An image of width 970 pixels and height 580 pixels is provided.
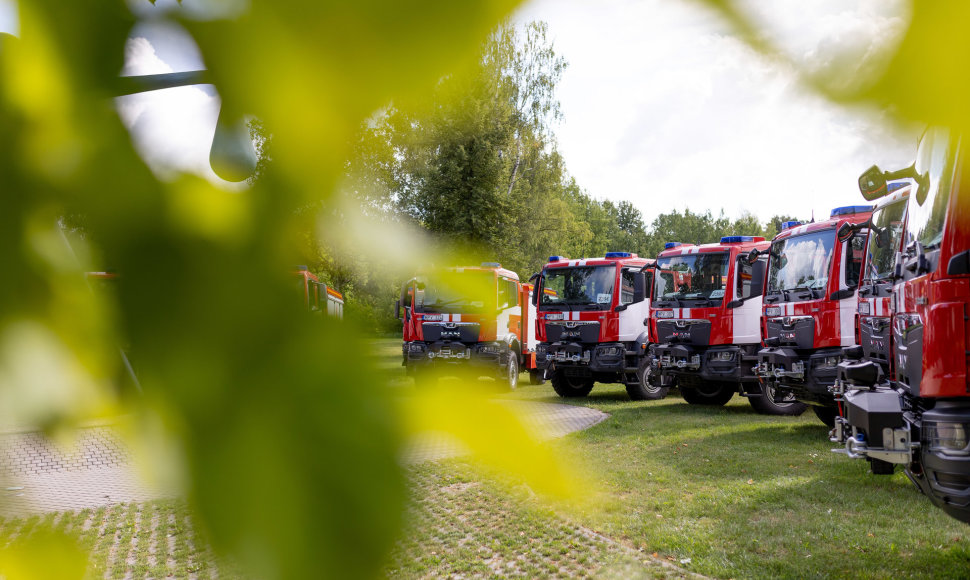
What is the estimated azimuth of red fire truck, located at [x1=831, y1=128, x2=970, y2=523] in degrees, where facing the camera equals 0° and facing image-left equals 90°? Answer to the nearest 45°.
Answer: approximately 45°

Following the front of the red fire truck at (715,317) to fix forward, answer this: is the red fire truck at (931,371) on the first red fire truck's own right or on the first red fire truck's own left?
on the first red fire truck's own left

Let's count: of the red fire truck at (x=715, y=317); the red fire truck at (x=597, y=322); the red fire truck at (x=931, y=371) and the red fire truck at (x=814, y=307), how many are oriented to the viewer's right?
0

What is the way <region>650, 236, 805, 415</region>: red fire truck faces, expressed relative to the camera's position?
facing the viewer and to the left of the viewer

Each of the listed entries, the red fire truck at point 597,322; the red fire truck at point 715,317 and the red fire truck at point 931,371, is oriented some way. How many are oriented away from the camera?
0

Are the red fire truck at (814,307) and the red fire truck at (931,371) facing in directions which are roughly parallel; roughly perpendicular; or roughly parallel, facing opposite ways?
roughly parallel

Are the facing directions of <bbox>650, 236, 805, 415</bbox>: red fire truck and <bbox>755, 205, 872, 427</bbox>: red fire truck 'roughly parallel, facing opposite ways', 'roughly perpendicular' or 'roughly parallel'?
roughly parallel

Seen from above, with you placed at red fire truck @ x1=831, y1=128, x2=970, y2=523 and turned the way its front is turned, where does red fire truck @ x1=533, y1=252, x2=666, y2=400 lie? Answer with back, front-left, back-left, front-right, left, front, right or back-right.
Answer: right

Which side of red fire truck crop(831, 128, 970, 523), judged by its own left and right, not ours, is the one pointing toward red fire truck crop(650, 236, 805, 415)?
right

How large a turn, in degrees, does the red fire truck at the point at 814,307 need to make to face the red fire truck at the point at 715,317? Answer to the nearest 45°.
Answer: approximately 90° to its right

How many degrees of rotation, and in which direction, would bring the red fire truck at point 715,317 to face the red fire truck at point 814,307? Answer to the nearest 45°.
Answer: approximately 90° to its left

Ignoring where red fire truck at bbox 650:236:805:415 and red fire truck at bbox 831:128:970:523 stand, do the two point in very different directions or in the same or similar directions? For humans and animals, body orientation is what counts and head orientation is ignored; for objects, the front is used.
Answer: same or similar directions

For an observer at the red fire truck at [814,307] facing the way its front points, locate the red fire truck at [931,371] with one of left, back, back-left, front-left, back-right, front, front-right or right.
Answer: front-left
